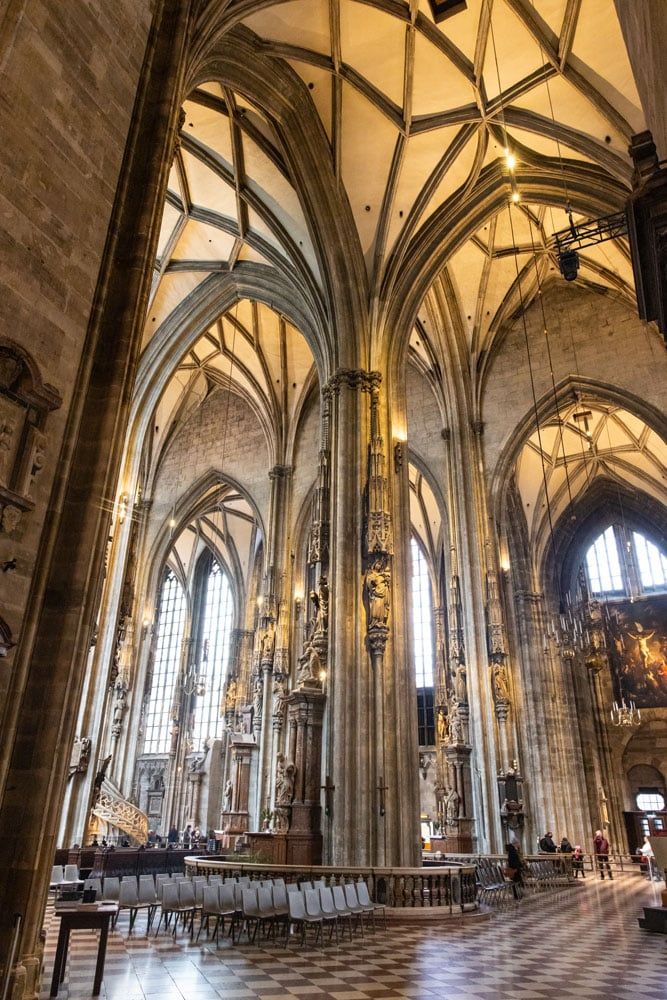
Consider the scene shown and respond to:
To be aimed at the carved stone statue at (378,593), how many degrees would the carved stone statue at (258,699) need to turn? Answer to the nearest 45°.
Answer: approximately 45° to its left

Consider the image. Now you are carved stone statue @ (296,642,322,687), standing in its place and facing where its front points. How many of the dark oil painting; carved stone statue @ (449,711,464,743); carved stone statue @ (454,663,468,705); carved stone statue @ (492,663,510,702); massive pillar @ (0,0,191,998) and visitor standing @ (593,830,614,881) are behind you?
5

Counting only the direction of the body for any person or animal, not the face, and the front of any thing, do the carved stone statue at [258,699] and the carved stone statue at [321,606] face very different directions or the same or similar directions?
same or similar directions

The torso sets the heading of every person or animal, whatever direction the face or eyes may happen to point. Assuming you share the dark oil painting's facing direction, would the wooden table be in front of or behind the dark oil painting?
in front

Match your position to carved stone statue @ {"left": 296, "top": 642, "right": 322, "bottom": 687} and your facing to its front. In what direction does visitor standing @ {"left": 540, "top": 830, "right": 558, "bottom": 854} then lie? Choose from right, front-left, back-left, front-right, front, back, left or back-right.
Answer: back

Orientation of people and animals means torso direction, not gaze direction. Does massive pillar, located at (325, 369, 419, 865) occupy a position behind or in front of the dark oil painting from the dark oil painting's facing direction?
in front

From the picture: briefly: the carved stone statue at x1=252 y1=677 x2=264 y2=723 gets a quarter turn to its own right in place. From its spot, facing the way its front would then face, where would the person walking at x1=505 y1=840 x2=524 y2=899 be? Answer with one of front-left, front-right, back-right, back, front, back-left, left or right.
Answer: back

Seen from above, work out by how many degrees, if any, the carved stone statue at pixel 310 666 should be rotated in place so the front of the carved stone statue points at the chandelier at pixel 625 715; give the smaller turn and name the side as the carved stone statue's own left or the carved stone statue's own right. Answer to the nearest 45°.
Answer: approximately 180°

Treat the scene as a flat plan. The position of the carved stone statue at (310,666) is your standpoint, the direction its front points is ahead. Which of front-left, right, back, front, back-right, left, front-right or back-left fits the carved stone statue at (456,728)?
back

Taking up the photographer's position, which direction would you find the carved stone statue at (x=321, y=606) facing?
facing the viewer and to the left of the viewer

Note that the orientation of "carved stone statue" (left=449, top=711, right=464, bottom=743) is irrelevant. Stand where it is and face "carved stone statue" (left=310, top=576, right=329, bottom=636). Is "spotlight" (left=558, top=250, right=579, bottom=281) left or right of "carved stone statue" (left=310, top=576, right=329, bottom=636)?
left

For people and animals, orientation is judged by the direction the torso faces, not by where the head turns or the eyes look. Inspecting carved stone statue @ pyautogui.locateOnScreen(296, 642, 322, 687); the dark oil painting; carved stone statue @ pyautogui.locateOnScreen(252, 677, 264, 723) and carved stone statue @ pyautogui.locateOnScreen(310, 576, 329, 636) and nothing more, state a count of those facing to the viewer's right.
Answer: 0

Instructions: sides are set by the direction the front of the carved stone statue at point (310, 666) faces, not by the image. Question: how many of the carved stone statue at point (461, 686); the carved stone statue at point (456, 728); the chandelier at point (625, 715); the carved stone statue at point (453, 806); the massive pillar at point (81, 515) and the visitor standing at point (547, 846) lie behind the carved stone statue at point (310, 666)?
5

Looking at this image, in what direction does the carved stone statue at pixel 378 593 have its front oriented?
toward the camera
